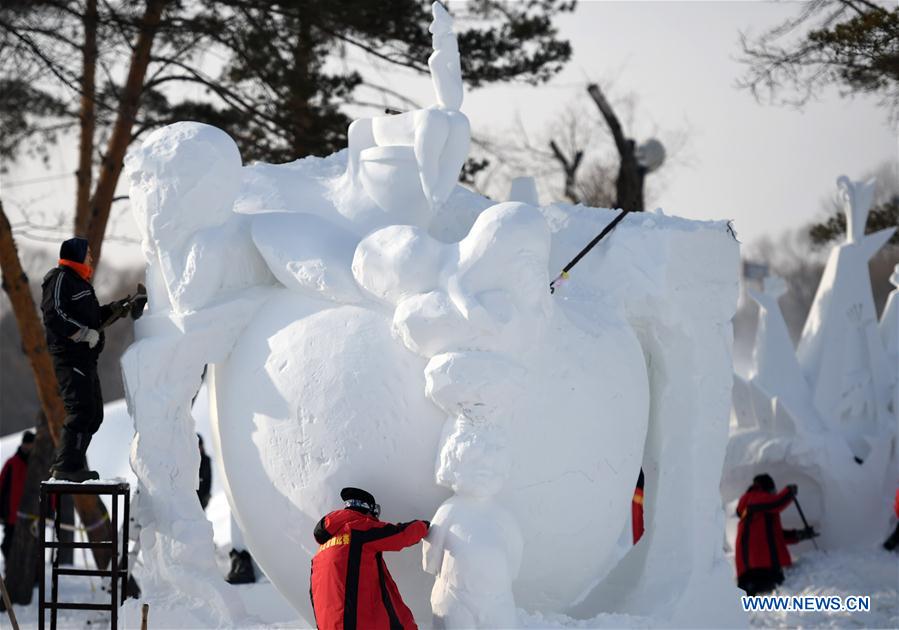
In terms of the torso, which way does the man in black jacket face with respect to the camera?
to the viewer's right

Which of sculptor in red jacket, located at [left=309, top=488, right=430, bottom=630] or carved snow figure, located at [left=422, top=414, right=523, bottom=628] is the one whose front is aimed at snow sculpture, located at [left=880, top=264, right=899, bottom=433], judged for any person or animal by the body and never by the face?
the sculptor in red jacket

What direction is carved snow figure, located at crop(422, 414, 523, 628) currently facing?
toward the camera

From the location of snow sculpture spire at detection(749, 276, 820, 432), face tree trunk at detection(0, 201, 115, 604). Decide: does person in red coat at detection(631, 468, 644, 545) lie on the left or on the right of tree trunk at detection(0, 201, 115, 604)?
left

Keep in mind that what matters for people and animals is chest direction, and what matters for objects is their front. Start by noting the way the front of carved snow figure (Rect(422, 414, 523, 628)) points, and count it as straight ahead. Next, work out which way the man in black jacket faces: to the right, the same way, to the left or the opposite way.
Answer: to the left

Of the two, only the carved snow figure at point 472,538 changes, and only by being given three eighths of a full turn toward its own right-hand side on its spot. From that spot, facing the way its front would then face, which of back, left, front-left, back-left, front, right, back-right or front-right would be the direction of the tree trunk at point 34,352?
front

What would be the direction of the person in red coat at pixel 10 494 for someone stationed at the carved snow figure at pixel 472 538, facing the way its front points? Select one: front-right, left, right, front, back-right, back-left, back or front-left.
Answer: back-right

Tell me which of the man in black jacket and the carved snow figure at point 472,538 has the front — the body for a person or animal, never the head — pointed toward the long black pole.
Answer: the man in black jacket

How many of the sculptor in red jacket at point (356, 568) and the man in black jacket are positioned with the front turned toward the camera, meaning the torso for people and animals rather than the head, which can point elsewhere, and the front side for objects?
0

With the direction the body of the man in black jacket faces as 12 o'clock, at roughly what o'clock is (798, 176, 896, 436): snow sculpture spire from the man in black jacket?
The snow sculpture spire is roughly at 11 o'clock from the man in black jacket.

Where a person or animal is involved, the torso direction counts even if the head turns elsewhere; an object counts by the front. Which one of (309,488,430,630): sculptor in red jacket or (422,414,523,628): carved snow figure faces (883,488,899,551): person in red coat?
the sculptor in red jacket

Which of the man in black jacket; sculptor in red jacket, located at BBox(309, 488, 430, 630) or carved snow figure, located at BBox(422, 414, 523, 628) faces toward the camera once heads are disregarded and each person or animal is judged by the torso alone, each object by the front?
the carved snow figure

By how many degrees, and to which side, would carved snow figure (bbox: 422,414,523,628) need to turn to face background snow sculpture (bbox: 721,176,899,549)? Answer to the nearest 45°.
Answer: approximately 135° to its left

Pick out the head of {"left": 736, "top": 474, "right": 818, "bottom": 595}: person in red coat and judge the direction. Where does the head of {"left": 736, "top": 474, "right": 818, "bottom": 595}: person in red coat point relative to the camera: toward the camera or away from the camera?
away from the camera

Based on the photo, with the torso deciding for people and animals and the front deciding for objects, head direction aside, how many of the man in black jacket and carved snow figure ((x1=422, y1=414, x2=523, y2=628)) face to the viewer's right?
1
